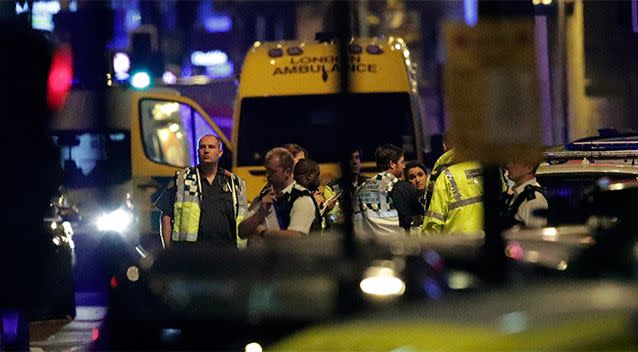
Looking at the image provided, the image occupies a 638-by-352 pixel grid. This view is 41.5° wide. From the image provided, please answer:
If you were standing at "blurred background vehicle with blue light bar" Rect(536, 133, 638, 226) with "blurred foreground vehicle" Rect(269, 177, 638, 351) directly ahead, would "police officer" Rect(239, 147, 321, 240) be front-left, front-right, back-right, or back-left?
front-right

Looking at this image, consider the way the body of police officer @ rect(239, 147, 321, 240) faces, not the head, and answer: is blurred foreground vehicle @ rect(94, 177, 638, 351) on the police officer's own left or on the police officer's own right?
on the police officer's own left

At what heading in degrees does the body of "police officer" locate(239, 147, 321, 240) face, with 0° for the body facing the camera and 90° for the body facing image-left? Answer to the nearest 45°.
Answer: approximately 45°

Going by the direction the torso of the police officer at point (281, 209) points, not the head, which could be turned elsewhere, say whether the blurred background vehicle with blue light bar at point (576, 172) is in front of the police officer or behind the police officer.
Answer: behind

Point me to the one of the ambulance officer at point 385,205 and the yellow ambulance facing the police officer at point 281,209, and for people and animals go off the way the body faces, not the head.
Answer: the yellow ambulance

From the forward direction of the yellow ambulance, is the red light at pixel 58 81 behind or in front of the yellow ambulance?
in front

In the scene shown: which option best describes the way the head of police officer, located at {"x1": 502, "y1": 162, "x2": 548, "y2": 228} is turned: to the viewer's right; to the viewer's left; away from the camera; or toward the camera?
to the viewer's left

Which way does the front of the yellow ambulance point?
toward the camera

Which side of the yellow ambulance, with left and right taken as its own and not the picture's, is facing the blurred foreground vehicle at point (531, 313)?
front
